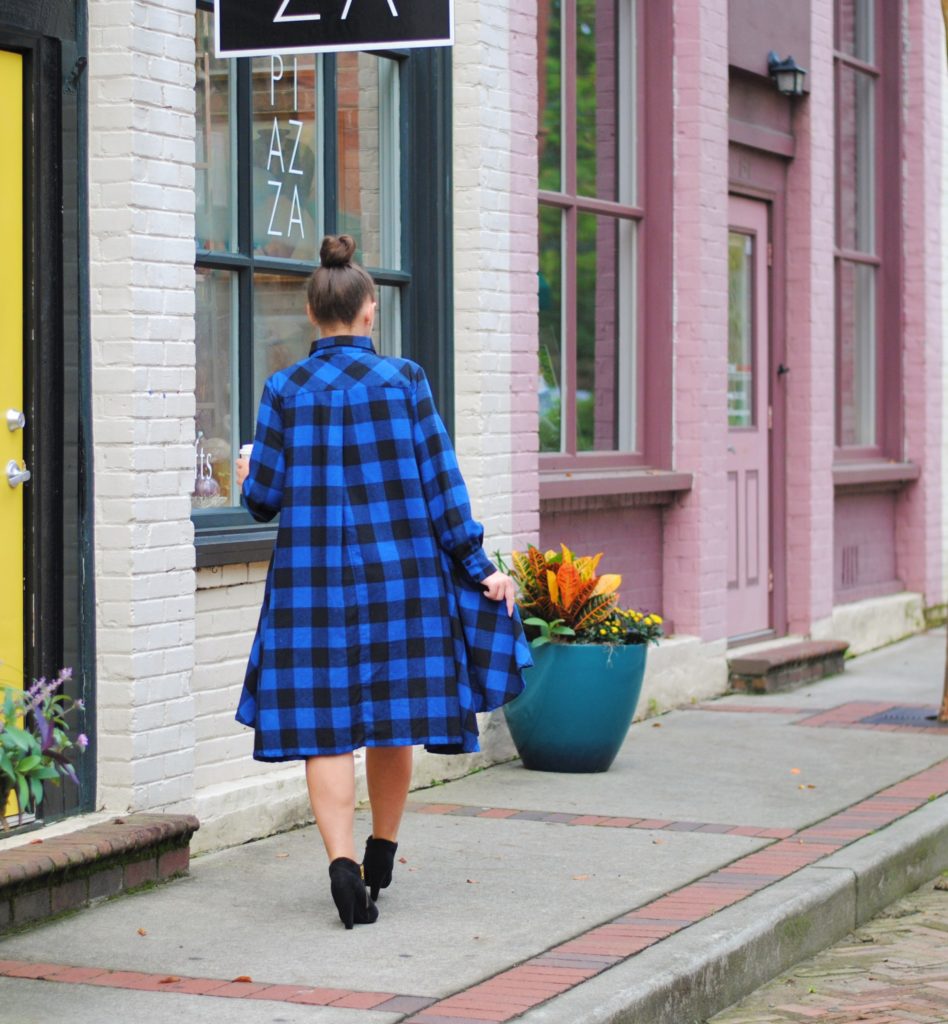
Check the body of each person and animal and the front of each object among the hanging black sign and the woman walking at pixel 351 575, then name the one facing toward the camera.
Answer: the hanging black sign

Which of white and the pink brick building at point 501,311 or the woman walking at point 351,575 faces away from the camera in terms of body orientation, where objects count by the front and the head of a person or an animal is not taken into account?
the woman walking

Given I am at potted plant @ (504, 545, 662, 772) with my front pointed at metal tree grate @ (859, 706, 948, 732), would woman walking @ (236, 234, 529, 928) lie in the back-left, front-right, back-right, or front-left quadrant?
back-right

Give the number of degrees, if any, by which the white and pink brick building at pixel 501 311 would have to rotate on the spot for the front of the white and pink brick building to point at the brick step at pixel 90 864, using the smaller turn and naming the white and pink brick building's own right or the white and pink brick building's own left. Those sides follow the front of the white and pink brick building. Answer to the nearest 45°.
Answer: approximately 90° to the white and pink brick building's own right

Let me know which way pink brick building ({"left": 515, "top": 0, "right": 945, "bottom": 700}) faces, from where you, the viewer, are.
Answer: facing the viewer and to the right of the viewer

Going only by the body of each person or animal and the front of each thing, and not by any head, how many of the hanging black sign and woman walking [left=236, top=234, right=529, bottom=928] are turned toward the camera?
1

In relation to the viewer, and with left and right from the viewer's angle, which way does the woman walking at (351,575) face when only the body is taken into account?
facing away from the viewer

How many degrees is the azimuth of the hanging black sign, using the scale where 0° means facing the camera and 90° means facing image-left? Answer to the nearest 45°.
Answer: approximately 0°

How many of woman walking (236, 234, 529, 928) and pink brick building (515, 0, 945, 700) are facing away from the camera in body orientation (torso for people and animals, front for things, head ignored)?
1

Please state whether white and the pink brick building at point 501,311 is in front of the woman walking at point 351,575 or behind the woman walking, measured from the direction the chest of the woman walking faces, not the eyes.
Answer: in front

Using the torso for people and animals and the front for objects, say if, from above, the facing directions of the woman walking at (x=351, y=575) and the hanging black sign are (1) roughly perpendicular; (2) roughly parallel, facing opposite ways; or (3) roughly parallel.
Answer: roughly parallel, facing opposite ways

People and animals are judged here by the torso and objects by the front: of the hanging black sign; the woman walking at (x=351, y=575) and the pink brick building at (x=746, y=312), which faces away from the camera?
the woman walking

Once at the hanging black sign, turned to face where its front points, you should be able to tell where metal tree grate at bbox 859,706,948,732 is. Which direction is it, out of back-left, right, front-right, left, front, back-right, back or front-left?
back-left

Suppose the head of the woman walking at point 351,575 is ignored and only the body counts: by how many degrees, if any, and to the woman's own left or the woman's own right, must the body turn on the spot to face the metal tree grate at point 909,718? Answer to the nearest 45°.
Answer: approximately 45° to the woman's own right
